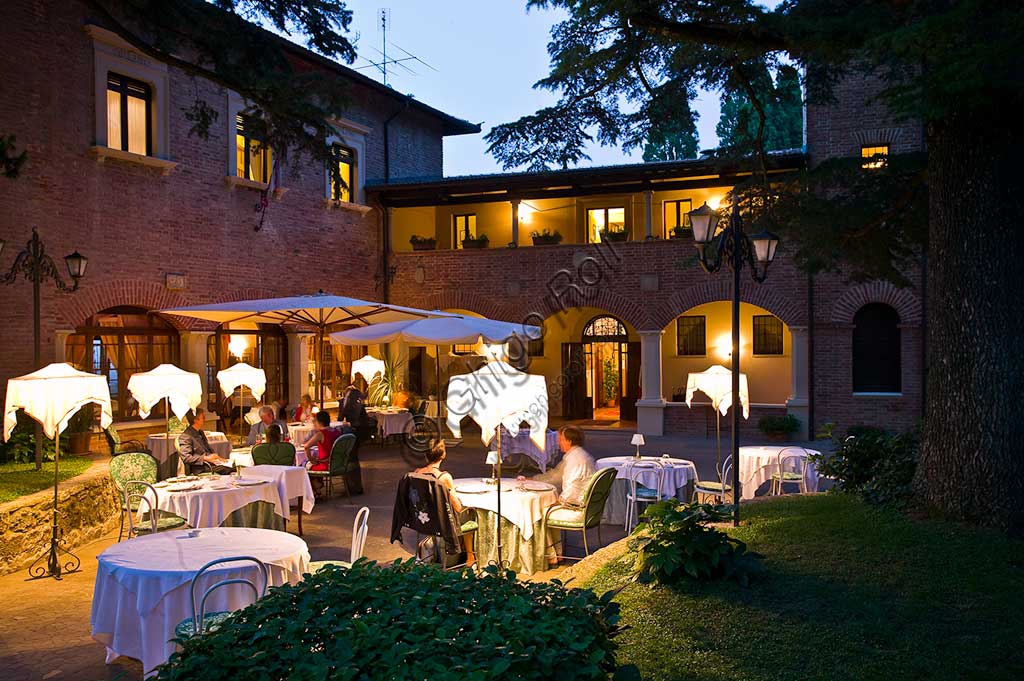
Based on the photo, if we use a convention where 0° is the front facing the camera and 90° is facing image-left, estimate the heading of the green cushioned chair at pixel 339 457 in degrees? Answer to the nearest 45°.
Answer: approximately 90°

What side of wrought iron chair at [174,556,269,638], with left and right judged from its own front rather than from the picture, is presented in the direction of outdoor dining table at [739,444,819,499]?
right

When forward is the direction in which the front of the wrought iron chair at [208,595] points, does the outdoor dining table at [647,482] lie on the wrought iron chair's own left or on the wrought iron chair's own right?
on the wrought iron chair's own right

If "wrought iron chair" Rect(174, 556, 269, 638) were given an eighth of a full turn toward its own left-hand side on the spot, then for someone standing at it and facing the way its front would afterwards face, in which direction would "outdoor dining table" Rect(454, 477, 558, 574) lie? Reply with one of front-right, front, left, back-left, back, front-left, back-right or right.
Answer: back-right

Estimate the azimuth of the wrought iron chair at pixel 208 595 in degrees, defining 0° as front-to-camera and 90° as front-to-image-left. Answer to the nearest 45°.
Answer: approximately 135°

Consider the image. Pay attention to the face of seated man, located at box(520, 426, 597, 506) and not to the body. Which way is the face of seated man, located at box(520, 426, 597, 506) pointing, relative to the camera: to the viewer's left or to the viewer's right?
to the viewer's left

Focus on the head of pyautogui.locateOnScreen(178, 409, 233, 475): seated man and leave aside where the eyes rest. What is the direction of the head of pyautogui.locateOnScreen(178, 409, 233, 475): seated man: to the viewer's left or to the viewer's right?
to the viewer's right

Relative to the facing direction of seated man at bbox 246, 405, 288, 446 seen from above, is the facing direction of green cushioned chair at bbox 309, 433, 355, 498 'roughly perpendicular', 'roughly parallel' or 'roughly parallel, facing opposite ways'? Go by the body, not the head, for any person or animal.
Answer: roughly perpendicular

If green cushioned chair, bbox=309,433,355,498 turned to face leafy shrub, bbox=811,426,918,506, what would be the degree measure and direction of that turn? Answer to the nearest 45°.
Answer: approximately 135° to its right
